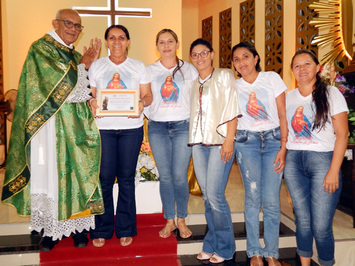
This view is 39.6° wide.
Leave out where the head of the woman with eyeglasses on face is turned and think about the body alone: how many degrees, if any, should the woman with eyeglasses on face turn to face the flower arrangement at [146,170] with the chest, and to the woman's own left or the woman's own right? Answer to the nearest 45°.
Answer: approximately 90° to the woman's own right

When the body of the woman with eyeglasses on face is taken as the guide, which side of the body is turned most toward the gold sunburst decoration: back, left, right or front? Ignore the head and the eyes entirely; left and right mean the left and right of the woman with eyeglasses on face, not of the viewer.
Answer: back

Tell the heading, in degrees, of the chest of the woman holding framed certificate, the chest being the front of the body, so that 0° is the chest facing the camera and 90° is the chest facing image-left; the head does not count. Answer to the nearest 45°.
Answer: approximately 0°

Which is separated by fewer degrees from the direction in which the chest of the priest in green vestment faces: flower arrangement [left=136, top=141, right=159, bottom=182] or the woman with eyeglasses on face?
the woman with eyeglasses on face

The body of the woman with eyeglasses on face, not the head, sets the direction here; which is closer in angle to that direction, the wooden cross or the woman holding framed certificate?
the woman holding framed certificate

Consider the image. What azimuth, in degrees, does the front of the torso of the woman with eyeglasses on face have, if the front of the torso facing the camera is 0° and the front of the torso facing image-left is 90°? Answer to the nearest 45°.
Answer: approximately 45°

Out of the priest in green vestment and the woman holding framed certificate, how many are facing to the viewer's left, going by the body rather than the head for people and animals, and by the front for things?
0

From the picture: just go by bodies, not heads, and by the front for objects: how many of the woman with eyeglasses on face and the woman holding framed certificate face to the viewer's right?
0

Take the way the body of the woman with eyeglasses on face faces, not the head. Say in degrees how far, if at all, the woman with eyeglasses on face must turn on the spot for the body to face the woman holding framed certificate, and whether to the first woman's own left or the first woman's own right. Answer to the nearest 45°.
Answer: approximately 45° to the first woman's own right
